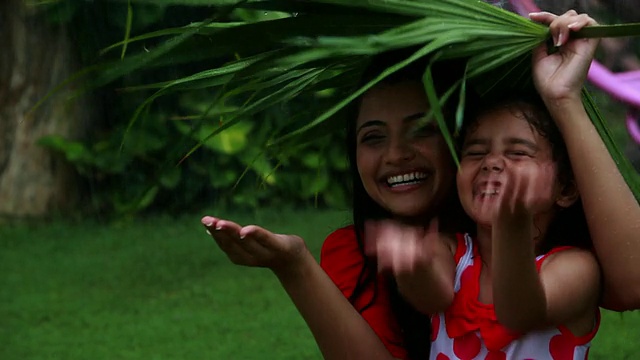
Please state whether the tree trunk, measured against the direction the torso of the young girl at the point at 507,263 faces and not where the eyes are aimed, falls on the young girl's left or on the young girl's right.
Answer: on the young girl's right

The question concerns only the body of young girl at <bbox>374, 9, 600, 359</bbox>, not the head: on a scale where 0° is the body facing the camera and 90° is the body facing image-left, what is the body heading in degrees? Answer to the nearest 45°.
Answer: approximately 45°

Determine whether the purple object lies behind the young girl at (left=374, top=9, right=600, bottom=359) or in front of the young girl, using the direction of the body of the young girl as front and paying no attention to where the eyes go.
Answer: behind
